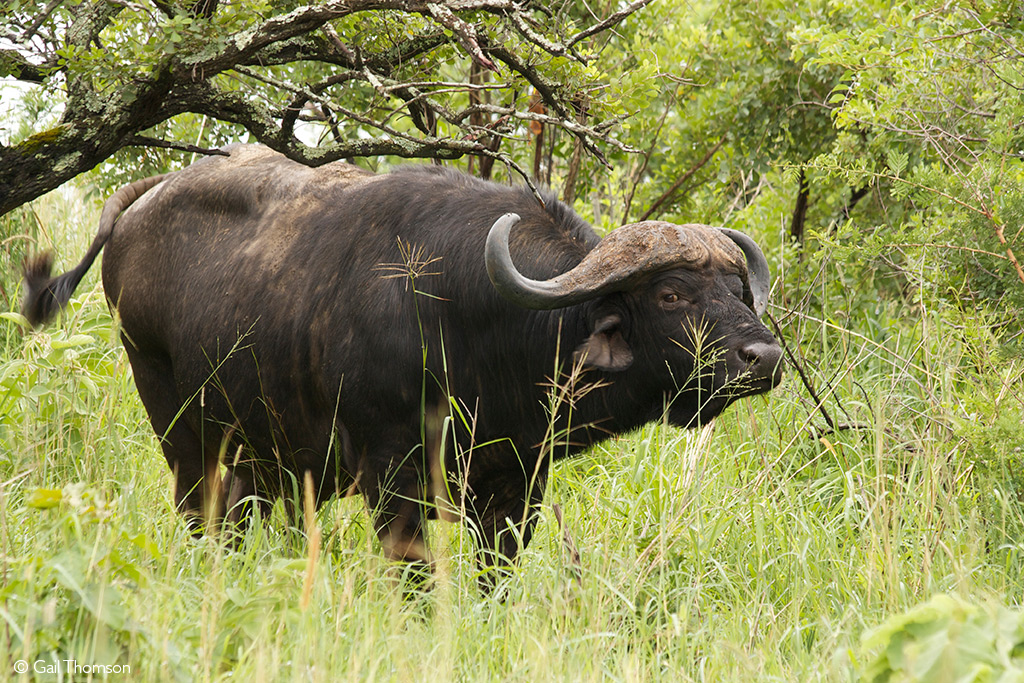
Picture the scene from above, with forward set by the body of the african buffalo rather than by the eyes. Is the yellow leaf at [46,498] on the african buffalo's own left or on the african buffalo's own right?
on the african buffalo's own right

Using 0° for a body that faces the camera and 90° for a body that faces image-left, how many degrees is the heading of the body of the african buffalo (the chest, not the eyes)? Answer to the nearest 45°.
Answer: approximately 315°
